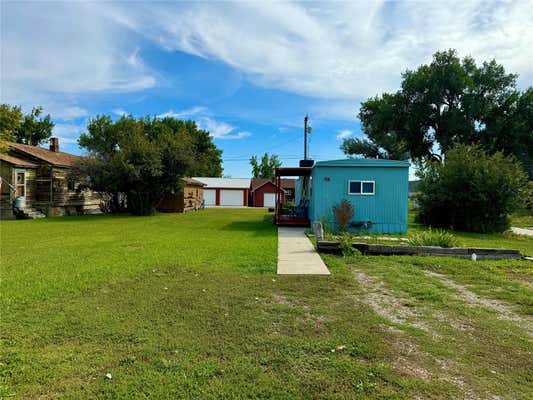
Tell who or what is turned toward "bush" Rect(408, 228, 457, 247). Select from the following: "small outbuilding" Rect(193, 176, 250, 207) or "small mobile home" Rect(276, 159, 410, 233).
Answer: "small outbuilding" Rect(193, 176, 250, 207)

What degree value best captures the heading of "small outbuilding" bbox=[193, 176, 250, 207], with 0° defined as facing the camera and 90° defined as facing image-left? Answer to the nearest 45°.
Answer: approximately 0°

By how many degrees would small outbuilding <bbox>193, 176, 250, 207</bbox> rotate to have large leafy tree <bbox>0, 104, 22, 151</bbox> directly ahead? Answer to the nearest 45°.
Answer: approximately 45° to its right

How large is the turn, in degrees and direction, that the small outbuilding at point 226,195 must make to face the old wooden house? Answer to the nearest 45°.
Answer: approximately 45° to its right

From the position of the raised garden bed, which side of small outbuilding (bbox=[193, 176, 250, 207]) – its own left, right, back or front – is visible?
front

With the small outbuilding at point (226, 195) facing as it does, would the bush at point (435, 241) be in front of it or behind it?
in front

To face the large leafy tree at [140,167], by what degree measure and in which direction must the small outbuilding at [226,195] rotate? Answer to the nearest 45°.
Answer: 0° — it already faces it

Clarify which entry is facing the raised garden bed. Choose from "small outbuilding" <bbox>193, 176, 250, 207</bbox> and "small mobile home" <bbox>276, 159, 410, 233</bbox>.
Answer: "small outbuilding" <bbox>193, 176, 250, 207</bbox>
